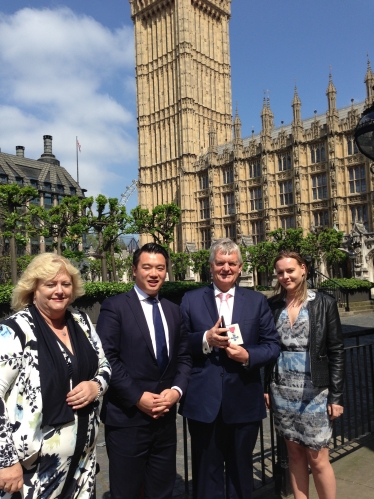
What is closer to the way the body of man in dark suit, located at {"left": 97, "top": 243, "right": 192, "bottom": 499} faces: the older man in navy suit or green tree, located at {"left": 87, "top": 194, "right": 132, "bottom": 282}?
the older man in navy suit

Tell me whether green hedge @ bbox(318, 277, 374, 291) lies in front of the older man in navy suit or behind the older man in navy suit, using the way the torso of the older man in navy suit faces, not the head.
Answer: behind

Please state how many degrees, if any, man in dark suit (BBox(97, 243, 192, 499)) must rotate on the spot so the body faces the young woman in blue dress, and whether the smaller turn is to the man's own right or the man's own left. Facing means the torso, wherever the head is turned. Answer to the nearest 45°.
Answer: approximately 45° to the man's own left

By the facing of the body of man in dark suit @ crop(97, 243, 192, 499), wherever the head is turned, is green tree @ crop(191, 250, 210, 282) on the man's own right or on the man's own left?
on the man's own left

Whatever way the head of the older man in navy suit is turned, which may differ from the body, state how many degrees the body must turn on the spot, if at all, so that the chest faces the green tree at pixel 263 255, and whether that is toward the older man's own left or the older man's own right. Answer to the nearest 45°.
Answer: approximately 180°

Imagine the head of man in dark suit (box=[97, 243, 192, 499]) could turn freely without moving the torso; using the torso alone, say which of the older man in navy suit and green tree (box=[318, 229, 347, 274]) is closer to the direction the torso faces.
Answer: the older man in navy suit

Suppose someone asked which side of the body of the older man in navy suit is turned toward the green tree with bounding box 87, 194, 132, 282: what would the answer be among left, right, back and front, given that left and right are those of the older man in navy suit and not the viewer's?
back

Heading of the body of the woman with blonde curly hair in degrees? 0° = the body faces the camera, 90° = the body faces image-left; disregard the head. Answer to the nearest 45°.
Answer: approximately 315°

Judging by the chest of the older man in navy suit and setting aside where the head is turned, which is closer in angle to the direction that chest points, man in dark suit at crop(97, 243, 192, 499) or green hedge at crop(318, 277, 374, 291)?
the man in dark suit

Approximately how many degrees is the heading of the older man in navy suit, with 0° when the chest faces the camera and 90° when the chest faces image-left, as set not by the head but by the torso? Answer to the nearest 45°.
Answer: approximately 0°

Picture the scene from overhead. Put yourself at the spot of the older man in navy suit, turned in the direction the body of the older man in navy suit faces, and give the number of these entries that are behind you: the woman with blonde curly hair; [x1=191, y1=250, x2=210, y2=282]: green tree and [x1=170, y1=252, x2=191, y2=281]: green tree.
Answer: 2

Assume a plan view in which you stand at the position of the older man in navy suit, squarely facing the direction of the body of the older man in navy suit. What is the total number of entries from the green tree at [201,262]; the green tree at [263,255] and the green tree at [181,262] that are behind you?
3
